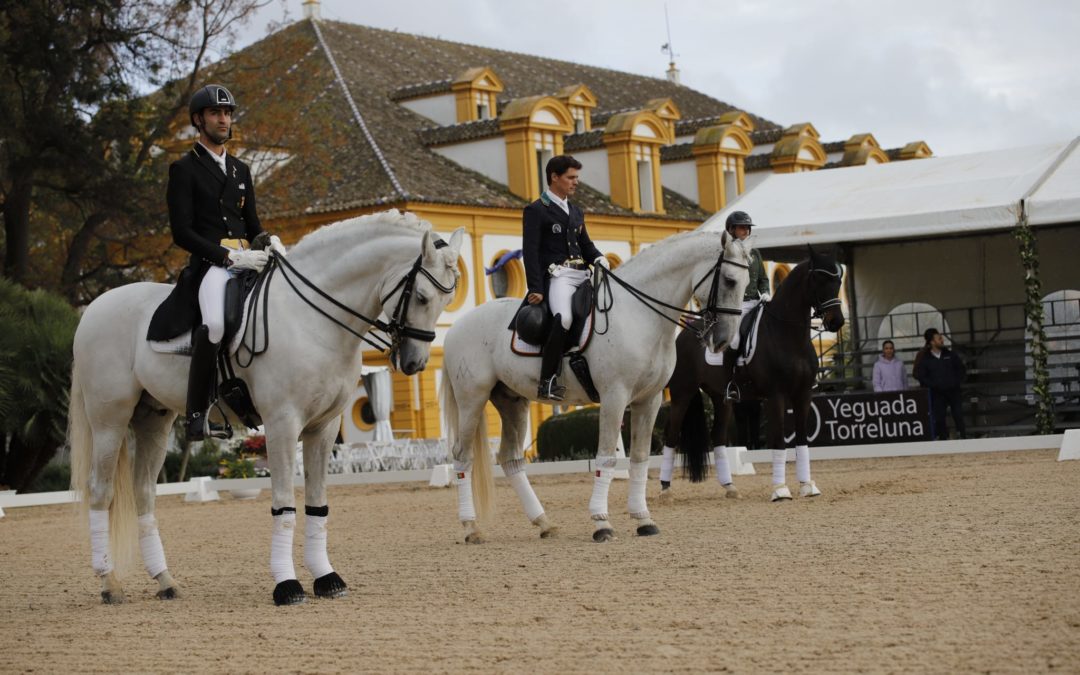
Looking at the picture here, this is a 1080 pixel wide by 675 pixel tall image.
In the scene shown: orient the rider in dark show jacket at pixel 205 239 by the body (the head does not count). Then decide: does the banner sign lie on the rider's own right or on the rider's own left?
on the rider's own left

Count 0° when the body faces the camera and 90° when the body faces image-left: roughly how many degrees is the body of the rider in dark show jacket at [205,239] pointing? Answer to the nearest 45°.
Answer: approximately 315°

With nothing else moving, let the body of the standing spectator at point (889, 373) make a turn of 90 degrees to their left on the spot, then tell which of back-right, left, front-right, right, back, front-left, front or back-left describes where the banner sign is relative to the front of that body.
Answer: right

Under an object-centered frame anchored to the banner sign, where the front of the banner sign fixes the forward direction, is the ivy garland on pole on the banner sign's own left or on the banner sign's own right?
on the banner sign's own left

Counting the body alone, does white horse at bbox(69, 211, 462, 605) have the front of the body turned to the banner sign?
no

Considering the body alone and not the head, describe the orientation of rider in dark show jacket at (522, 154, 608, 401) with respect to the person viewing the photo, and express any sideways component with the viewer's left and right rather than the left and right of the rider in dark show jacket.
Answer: facing the viewer and to the right of the viewer

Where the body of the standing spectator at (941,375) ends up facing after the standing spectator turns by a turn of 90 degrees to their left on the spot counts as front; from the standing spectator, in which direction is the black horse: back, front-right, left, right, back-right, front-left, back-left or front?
right

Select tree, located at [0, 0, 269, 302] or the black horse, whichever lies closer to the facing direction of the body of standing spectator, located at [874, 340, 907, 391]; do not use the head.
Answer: the black horse

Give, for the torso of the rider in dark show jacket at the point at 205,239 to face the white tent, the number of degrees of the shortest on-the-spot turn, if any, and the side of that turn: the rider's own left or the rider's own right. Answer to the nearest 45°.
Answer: approximately 90° to the rider's own left

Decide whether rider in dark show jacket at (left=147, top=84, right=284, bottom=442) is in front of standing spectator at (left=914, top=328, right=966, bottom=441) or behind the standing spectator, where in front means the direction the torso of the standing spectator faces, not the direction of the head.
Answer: in front

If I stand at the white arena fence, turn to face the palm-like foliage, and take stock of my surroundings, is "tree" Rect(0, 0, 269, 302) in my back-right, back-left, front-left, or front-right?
front-right

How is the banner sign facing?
toward the camera

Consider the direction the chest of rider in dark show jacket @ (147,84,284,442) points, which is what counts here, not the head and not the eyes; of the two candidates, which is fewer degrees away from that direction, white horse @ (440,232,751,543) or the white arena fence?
the white horse

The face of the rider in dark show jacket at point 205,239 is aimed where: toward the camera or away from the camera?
toward the camera

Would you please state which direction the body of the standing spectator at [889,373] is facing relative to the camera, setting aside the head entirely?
toward the camera
